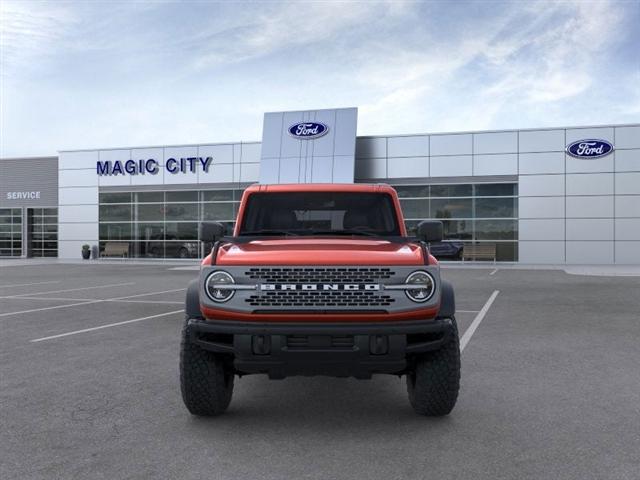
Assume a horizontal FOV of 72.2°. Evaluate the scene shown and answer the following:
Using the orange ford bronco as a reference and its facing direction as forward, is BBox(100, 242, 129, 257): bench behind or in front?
behind

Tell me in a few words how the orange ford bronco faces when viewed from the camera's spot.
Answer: facing the viewer

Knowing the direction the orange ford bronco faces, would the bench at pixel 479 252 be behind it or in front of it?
behind

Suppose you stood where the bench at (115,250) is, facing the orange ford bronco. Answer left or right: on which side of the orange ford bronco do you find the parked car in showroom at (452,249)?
left

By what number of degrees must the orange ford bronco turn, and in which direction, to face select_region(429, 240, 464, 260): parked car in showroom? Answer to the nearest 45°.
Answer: approximately 180°

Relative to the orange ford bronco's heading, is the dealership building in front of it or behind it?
behind
